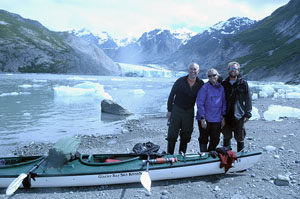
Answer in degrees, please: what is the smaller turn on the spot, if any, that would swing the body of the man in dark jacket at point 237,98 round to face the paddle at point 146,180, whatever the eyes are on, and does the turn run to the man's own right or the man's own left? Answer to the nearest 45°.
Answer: approximately 45° to the man's own right

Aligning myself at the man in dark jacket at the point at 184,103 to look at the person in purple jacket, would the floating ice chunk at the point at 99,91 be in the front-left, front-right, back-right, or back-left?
back-left

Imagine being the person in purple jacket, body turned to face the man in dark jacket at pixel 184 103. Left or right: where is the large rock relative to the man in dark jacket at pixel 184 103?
right

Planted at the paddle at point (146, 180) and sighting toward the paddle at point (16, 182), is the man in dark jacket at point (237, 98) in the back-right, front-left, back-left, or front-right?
back-right

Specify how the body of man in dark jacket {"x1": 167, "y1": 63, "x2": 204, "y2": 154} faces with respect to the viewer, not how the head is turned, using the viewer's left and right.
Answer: facing the viewer

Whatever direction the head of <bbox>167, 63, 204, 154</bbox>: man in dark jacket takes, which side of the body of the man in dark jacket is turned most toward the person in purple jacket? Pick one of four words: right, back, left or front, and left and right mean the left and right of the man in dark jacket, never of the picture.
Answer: left

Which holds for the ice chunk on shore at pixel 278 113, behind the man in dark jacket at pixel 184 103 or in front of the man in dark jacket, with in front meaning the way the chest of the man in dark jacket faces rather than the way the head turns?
behind

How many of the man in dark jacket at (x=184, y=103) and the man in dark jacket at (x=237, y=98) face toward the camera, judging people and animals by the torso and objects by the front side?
2

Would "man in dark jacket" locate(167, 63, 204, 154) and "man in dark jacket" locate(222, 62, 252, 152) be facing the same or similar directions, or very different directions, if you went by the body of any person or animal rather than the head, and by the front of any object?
same or similar directions

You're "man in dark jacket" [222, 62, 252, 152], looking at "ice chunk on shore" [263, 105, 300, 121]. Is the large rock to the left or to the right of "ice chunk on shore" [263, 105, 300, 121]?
left

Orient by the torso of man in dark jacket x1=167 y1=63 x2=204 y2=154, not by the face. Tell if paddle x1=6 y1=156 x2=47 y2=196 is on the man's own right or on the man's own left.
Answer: on the man's own right

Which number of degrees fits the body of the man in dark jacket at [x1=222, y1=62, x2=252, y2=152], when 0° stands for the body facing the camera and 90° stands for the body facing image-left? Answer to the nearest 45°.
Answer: approximately 0°

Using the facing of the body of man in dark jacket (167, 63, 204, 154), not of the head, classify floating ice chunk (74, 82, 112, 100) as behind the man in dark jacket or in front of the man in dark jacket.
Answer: behind
